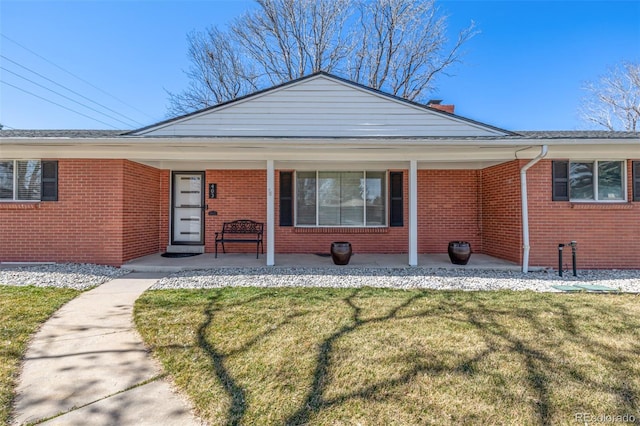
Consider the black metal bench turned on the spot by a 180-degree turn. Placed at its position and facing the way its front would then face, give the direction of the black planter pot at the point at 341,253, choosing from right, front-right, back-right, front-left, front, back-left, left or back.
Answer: back-right

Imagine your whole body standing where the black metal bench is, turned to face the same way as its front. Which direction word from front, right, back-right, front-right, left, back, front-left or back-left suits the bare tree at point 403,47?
back-left

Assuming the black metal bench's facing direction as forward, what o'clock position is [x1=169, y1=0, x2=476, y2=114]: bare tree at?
The bare tree is roughly at 7 o'clock from the black metal bench.

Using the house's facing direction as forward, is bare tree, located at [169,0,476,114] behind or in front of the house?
behind

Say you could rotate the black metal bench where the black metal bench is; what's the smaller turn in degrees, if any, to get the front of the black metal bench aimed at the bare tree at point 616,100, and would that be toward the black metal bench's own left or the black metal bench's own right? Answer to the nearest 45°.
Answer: approximately 90° to the black metal bench's own left

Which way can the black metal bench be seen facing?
toward the camera

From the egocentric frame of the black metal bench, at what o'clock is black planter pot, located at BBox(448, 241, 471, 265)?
The black planter pot is roughly at 10 o'clock from the black metal bench.

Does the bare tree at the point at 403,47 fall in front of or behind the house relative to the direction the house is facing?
behind

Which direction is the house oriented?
toward the camera
